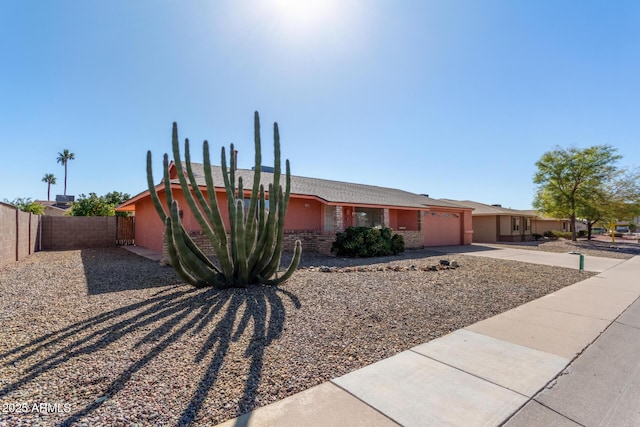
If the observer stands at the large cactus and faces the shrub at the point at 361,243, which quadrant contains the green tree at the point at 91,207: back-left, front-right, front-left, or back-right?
front-left

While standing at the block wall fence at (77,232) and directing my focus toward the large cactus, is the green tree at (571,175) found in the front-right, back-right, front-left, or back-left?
front-left

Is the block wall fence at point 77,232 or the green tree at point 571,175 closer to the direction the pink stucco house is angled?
the green tree

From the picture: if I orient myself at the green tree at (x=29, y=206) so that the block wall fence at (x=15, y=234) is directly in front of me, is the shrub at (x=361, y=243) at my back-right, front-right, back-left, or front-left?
front-left

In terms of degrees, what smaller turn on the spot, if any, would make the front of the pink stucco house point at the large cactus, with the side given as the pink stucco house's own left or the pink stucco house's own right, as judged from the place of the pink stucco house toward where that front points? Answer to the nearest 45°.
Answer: approximately 45° to the pink stucco house's own right

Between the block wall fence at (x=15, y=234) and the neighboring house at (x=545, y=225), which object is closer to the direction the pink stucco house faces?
the neighboring house

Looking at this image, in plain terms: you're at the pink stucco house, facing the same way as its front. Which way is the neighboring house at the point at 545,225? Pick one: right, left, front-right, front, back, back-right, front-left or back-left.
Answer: left

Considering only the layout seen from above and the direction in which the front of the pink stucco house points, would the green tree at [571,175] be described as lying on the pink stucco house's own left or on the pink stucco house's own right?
on the pink stucco house's own left

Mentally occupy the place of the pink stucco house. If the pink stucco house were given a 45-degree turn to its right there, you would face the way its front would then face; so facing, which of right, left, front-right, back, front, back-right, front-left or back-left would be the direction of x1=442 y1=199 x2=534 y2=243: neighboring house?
back-left

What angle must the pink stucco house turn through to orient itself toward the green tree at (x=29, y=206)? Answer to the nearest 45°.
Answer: approximately 180°

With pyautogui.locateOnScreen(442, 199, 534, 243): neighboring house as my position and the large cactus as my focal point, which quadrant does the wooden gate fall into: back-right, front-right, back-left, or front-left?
front-right

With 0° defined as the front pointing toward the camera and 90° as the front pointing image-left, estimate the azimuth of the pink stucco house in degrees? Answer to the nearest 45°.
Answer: approximately 315°
